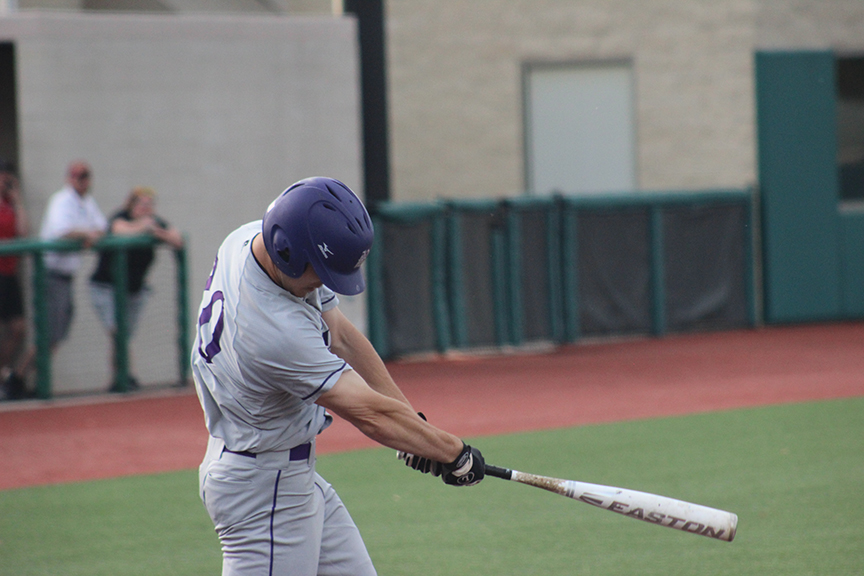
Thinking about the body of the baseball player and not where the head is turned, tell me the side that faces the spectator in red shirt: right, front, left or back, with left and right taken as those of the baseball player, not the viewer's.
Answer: left

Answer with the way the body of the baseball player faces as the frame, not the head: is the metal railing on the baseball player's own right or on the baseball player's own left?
on the baseball player's own left

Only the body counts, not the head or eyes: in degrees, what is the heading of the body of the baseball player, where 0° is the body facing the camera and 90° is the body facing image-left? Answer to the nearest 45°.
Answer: approximately 270°

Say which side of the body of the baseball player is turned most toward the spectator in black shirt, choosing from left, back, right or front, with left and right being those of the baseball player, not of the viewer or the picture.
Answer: left
